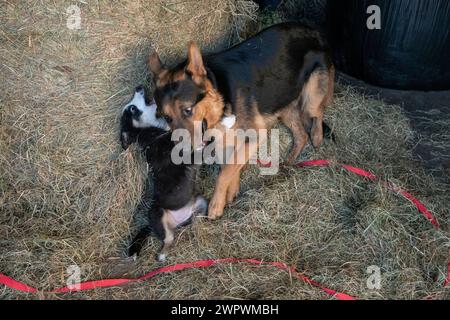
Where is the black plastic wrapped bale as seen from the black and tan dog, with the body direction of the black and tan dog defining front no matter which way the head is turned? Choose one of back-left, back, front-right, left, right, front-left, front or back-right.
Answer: back

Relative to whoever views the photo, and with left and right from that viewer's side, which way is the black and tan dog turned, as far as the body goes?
facing the viewer and to the left of the viewer

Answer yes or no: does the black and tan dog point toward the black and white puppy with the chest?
yes

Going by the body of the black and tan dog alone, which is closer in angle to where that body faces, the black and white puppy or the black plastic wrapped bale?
the black and white puppy
